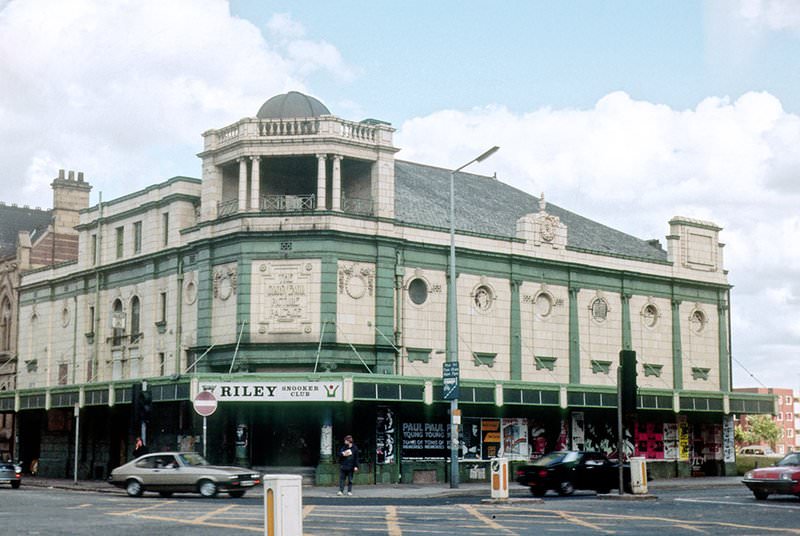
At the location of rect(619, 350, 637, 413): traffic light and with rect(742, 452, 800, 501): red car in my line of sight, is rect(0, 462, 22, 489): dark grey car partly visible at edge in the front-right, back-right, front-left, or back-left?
back-left

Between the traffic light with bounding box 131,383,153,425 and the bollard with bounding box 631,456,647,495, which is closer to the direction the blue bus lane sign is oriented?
the bollard

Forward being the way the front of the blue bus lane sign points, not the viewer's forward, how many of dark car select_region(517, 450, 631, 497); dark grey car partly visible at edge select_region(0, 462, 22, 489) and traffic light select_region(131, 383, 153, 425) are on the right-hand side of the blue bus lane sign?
2

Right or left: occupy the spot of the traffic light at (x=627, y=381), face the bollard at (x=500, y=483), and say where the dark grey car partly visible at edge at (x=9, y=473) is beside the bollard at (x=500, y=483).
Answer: right

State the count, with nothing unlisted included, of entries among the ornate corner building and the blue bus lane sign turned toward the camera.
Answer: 2

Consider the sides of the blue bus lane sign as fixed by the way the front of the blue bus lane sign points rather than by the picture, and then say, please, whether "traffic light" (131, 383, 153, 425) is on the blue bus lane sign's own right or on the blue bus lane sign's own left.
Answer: on the blue bus lane sign's own right

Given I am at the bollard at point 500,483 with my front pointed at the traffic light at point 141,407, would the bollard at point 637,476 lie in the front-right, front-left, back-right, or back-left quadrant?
back-right

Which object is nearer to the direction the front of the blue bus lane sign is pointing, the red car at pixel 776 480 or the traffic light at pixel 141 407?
the red car

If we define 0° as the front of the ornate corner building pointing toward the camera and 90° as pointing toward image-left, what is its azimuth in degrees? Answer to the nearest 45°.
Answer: approximately 0°

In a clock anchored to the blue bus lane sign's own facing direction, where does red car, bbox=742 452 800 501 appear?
The red car is roughly at 10 o'clock from the blue bus lane sign.

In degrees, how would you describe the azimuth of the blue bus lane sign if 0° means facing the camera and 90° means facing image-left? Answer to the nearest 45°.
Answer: approximately 0°
